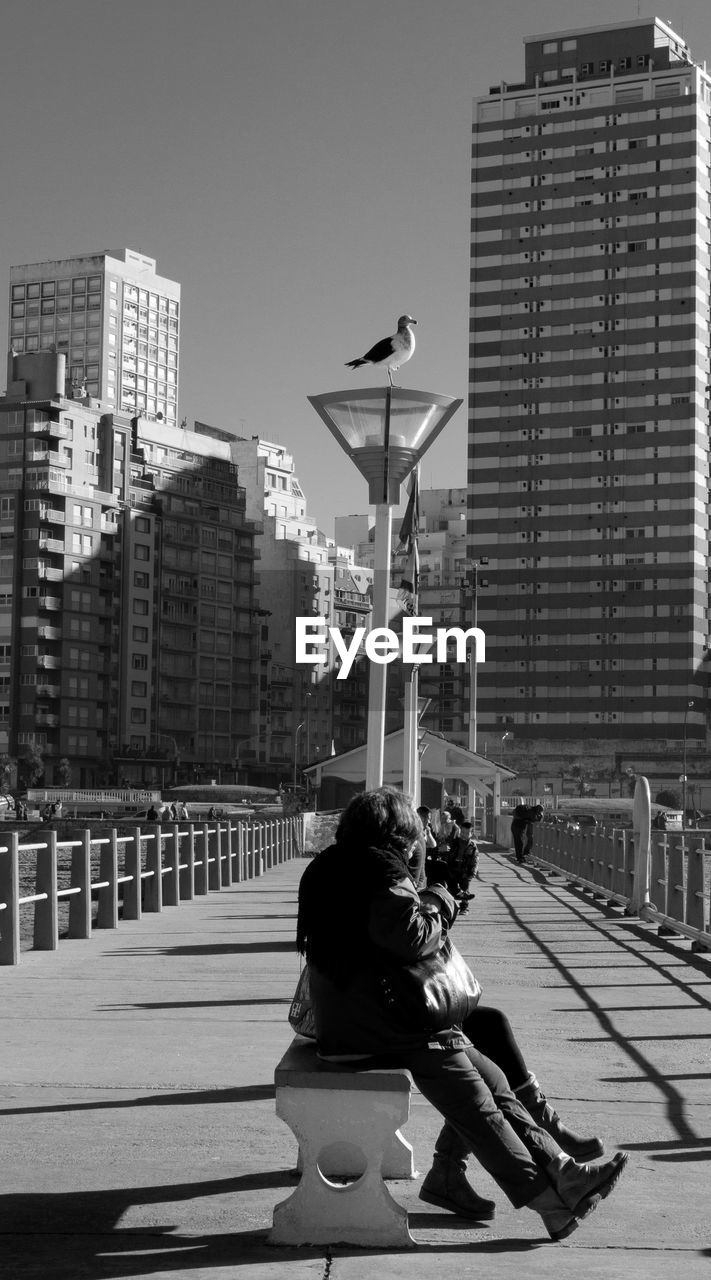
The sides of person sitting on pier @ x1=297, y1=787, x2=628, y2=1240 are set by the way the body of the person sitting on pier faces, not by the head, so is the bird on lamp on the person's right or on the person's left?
on the person's left

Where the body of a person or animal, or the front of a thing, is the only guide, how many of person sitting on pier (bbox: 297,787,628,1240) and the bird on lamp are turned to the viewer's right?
2

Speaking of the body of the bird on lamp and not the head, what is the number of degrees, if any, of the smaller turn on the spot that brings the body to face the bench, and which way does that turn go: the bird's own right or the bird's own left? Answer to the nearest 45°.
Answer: approximately 90° to the bird's own right

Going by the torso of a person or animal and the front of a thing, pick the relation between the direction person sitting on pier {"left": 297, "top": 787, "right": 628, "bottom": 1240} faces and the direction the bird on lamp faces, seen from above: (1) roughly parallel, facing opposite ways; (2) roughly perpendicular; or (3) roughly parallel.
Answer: roughly parallel

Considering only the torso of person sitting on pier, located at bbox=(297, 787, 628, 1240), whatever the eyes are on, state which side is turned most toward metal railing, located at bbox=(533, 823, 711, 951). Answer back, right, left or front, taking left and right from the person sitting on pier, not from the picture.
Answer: left

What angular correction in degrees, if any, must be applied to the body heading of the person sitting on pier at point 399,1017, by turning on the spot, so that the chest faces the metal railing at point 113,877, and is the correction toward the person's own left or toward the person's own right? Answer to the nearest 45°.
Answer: approximately 90° to the person's own left

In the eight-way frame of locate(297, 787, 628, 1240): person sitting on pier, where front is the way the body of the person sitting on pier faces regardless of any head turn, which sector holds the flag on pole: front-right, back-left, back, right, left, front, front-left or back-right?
left

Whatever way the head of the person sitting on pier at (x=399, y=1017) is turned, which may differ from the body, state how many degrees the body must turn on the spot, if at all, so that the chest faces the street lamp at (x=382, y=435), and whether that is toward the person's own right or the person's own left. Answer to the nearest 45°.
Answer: approximately 90° to the person's own left

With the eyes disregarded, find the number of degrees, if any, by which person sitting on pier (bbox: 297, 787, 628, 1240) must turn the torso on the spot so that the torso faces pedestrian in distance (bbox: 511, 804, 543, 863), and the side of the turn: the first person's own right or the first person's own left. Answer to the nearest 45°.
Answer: approximately 90° to the first person's own left

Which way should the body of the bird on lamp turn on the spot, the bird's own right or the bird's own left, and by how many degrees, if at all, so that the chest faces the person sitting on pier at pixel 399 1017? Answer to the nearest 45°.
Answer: approximately 90° to the bird's own right

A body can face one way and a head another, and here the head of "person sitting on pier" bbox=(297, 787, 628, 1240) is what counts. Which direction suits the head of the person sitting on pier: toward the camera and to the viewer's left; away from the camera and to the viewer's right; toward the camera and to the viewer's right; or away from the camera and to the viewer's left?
away from the camera and to the viewer's right

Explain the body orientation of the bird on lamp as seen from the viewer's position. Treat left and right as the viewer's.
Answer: facing to the right of the viewer

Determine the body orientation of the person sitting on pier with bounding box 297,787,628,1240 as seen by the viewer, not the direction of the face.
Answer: to the viewer's right

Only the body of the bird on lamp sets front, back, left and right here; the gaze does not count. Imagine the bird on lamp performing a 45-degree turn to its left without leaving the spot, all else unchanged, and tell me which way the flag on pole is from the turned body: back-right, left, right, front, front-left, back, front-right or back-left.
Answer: front-left
